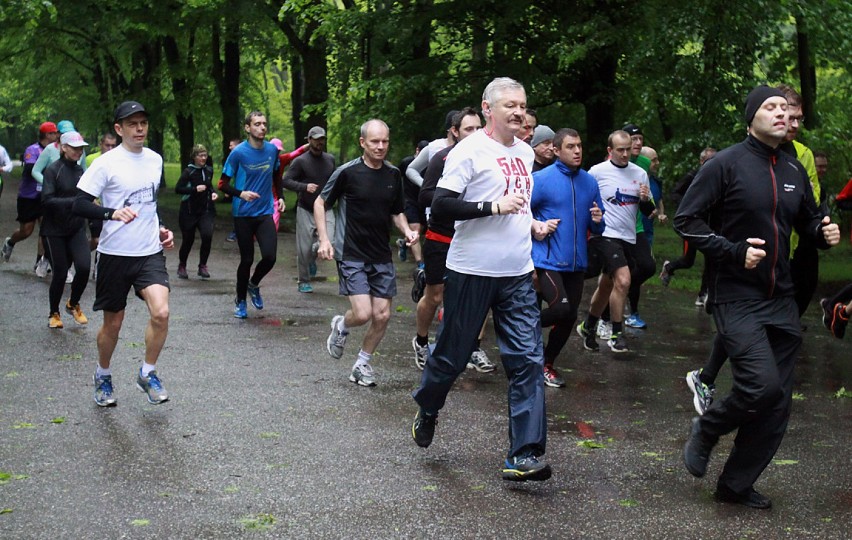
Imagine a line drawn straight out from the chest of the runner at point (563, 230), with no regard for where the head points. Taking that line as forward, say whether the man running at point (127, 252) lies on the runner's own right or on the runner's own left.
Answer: on the runner's own right

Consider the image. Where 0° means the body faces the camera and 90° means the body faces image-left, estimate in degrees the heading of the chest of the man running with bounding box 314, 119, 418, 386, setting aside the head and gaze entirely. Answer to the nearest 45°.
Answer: approximately 315°

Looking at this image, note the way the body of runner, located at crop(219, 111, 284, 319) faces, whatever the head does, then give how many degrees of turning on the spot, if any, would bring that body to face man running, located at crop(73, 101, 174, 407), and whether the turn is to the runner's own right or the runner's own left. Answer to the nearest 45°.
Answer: approximately 45° to the runner's own right

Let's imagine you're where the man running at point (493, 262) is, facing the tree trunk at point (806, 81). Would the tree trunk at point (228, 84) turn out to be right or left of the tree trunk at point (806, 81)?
left

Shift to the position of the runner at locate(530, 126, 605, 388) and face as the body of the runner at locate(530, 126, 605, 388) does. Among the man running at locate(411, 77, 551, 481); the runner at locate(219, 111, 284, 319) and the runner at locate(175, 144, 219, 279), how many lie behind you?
2

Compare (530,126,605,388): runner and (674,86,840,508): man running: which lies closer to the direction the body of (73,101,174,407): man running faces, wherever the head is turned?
the man running

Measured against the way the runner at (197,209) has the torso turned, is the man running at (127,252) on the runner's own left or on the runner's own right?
on the runner's own right
